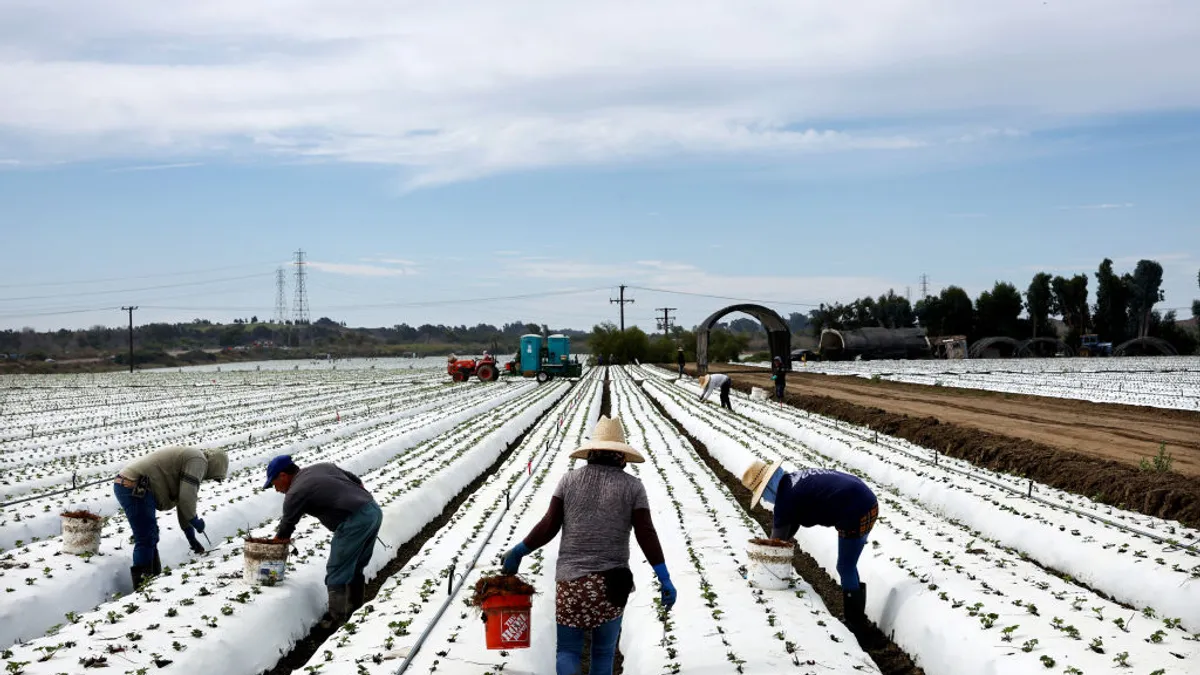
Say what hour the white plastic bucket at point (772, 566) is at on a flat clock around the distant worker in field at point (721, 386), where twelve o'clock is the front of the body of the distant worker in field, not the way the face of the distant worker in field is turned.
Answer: The white plastic bucket is roughly at 9 o'clock from the distant worker in field.

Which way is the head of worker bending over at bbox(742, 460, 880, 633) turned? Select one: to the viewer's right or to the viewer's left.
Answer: to the viewer's left

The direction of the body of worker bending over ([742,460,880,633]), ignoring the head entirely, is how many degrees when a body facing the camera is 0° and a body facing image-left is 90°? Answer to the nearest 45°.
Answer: approximately 90°

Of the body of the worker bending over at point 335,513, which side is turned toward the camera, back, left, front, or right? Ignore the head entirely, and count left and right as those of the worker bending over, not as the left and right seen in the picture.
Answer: left

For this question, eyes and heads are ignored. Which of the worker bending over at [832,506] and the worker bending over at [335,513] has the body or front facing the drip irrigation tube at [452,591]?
the worker bending over at [832,506]

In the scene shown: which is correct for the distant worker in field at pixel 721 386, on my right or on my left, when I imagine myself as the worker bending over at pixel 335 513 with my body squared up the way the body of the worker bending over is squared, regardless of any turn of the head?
on my right

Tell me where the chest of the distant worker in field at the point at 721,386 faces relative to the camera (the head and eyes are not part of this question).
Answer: to the viewer's left

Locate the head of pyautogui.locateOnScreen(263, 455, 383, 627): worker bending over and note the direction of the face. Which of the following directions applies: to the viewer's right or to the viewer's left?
to the viewer's left

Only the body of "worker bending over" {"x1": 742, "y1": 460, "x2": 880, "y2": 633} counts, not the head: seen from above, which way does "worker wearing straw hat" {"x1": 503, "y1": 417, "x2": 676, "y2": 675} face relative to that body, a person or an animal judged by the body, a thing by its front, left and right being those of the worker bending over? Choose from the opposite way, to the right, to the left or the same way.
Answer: to the right

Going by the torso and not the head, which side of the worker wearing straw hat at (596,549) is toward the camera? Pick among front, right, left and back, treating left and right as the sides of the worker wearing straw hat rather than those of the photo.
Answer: back

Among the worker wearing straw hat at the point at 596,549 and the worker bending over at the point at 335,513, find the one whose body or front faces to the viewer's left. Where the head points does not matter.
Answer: the worker bending over

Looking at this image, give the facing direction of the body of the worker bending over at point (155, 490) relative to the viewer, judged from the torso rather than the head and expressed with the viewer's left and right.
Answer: facing to the right of the viewer
